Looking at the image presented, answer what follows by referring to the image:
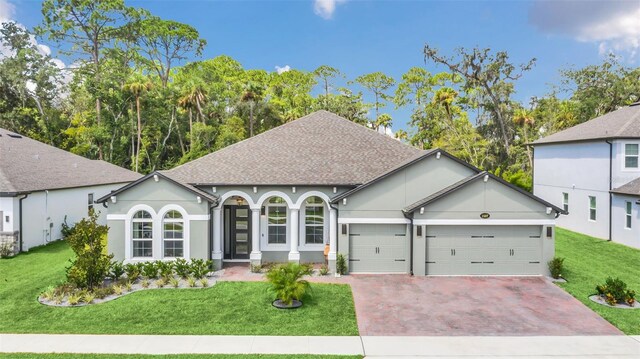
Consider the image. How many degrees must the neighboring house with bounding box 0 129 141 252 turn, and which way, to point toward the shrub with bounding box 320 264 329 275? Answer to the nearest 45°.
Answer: approximately 90° to its left

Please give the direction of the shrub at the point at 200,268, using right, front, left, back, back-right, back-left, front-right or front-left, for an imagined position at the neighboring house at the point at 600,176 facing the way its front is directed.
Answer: right

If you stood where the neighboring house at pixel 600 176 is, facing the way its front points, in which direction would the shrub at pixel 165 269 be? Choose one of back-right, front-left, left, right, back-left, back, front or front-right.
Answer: right

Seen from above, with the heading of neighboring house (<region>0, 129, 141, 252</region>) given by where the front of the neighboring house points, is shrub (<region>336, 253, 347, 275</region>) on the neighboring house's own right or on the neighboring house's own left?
on the neighboring house's own left

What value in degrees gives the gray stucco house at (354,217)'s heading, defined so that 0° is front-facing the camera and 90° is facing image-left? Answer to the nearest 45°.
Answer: approximately 0°

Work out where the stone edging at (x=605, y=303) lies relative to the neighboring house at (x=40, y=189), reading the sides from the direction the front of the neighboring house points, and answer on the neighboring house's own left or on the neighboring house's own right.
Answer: on the neighboring house's own left

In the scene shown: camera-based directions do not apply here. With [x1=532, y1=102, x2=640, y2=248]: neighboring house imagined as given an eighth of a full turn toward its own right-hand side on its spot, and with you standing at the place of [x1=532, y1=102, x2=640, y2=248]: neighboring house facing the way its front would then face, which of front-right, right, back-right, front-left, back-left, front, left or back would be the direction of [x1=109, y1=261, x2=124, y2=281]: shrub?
front-right

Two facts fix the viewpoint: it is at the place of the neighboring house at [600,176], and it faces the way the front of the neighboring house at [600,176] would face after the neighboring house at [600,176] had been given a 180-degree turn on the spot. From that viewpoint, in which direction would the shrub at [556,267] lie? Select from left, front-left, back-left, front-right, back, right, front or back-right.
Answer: back-left

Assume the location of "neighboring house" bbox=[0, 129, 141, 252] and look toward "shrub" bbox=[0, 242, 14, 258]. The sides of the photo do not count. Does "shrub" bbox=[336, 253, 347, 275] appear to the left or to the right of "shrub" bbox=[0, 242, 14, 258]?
left

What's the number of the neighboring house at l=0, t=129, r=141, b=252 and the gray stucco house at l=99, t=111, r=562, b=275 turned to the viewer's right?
0

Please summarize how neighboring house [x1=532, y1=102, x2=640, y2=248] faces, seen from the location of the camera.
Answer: facing the viewer and to the right of the viewer

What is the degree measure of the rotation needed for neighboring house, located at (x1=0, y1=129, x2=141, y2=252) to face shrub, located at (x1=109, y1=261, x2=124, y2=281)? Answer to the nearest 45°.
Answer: approximately 45° to its left

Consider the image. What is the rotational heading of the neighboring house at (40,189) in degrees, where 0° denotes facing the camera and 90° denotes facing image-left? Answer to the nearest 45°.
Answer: approximately 45°

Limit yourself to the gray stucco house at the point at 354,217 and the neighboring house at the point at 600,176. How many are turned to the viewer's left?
0
